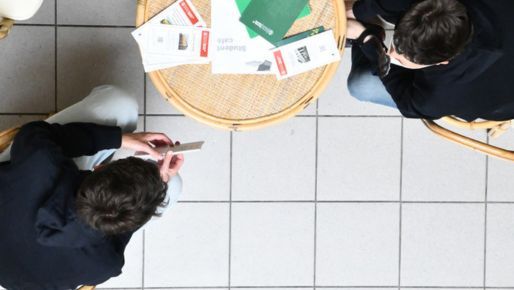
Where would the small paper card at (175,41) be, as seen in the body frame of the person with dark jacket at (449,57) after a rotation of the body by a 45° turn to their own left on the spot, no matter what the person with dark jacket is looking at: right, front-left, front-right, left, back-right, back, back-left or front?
front-right

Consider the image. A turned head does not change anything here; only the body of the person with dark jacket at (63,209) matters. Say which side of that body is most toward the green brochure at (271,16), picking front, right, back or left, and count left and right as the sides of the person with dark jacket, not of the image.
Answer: front

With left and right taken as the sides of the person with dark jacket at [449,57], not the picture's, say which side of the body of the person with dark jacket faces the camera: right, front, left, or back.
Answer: left

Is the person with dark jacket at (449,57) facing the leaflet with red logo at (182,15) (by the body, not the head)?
yes

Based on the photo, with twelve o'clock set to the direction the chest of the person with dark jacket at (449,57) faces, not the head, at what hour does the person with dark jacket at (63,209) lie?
the person with dark jacket at (63,209) is roughly at 11 o'clock from the person with dark jacket at (449,57).

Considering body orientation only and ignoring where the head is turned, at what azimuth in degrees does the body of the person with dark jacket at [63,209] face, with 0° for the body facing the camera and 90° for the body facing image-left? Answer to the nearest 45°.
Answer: approximately 225°

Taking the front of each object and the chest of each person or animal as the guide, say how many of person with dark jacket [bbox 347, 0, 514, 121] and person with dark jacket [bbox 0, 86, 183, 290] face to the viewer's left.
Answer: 1

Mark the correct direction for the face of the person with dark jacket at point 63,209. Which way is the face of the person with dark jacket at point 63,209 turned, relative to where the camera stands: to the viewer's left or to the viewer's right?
to the viewer's right
